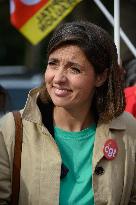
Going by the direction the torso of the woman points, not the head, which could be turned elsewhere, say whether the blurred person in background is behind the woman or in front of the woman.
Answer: behind

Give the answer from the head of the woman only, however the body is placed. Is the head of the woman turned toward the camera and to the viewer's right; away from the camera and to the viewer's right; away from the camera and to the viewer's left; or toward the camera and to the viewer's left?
toward the camera and to the viewer's left

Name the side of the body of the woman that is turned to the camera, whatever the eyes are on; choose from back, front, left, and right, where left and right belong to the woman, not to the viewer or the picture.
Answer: front
